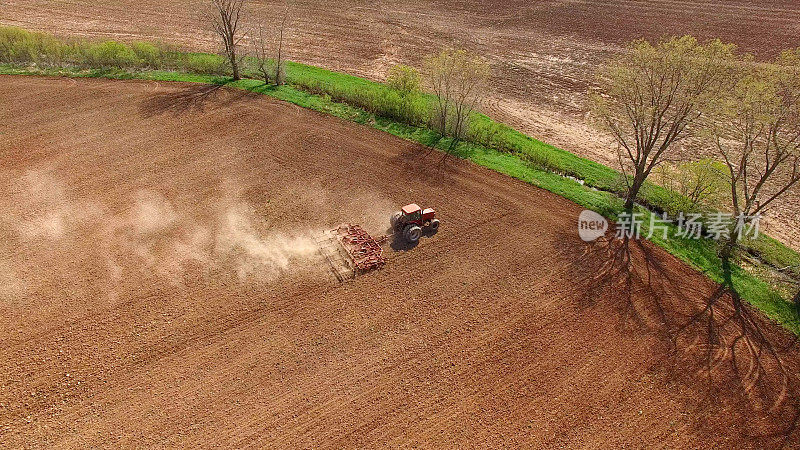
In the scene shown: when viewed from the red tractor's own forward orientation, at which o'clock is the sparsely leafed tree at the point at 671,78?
The sparsely leafed tree is roughly at 1 o'clock from the red tractor.

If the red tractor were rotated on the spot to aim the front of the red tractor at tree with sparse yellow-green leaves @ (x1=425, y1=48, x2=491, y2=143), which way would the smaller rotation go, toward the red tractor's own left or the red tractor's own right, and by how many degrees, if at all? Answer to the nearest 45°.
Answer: approximately 45° to the red tractor's own left

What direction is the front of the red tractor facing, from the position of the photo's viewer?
facing away from the viewer and to the right of the viewer
